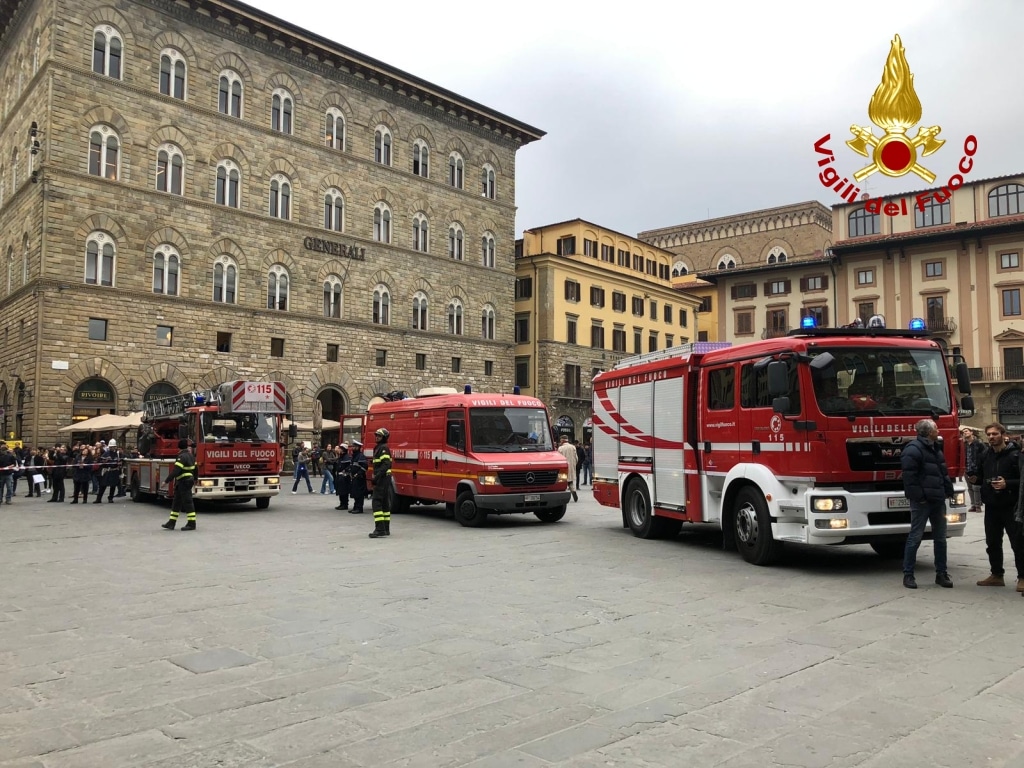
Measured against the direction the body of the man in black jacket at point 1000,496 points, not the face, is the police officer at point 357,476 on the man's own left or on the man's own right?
on the man's own right

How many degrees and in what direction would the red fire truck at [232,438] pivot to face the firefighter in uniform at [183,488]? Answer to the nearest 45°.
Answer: approximately 45° to its right

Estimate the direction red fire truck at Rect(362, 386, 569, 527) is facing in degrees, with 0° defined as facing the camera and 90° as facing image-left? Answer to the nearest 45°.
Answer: approximately 315°

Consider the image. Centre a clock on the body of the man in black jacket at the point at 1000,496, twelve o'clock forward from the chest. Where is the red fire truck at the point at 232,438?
The red fire truck is roughly at 2 o'clock from the man in black jacket.

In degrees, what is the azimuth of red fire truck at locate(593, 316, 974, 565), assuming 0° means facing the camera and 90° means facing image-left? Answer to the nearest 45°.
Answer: approximately 315°

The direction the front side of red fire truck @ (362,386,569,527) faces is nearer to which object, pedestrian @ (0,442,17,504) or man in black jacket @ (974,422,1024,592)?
the man in black jacket

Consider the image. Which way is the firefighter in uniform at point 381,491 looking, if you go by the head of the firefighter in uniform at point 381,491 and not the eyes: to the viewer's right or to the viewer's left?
to the viewer's left

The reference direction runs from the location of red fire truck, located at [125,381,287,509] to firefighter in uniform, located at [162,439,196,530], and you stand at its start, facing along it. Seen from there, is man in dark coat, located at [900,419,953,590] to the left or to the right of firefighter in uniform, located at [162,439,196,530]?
left

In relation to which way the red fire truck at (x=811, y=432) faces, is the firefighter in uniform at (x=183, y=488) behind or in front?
behind
